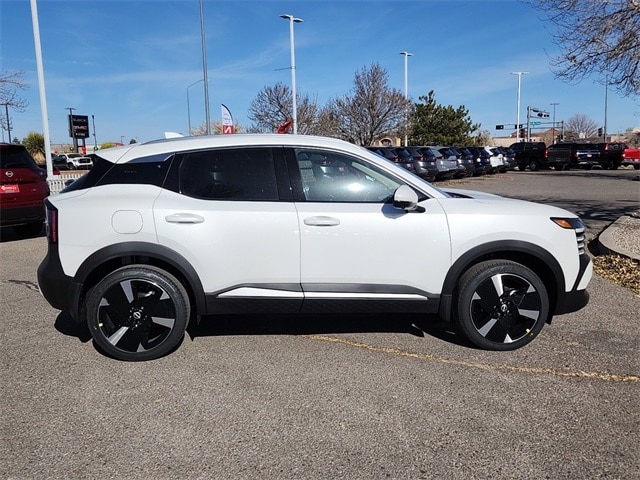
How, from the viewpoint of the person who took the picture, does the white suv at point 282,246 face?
facing to the right of the viewer

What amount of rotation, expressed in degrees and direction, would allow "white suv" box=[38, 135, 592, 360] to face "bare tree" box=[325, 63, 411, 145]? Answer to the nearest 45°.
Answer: approximately 90° to its left

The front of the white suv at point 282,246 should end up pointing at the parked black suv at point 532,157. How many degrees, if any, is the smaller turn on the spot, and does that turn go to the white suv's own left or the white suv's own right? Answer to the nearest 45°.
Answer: approximately 45° to the white suv's own left

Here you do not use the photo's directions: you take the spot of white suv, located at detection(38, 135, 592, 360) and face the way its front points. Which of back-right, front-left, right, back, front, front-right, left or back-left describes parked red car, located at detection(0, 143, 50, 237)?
back-left

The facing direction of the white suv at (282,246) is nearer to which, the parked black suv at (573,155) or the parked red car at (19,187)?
the parked black suv
